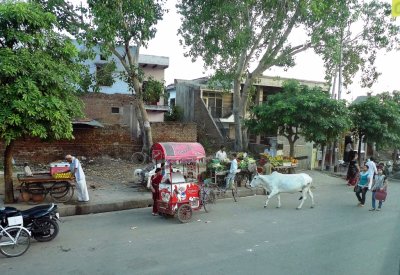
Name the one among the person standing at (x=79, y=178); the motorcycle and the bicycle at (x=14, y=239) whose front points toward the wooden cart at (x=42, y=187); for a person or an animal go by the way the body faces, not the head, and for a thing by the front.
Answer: the person standing

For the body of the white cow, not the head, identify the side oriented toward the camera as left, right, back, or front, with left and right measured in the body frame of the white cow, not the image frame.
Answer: left

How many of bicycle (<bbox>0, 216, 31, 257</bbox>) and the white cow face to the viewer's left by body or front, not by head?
2

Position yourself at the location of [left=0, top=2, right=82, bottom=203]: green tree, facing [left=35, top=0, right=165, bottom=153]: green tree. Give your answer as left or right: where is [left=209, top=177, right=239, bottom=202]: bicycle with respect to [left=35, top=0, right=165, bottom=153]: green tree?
right

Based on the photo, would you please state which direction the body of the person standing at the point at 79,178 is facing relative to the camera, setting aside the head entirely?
to the viewer's left

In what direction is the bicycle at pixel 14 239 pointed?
to the viewer's left

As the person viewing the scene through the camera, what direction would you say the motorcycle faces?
facing to the left of the viewer

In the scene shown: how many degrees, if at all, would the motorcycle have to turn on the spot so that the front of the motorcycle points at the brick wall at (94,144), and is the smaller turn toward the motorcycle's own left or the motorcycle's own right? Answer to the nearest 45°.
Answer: approximately 90° to the motorcycle's own right

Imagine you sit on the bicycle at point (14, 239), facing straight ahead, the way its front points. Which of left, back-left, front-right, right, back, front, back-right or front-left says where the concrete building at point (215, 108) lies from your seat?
back-right
